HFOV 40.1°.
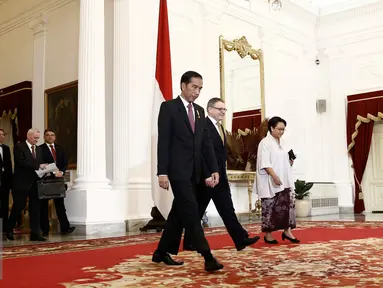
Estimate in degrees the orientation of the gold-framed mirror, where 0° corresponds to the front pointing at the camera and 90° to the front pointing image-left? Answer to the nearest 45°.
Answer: approximately 315°

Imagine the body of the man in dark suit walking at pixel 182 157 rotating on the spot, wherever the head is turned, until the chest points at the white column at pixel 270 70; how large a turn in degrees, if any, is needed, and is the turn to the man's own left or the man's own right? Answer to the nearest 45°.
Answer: approximately 135° to the man's own left

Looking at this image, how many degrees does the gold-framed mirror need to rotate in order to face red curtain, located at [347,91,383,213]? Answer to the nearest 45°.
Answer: approximately 90° to its left

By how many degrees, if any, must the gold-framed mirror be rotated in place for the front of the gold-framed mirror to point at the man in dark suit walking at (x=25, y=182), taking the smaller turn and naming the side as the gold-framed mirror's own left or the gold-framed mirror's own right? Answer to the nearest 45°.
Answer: approximately 90° to the gold-framed mirror's own right

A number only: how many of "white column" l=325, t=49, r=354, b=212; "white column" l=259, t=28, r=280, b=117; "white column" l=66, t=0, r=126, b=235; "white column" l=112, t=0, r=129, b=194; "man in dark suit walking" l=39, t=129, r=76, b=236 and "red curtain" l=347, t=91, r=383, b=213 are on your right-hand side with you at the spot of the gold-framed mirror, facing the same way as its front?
3

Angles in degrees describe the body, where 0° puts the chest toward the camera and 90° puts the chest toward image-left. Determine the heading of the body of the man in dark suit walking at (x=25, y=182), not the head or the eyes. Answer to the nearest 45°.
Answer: approximately 315°

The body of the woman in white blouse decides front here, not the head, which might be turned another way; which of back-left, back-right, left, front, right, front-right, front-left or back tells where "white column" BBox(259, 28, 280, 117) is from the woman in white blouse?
back-left

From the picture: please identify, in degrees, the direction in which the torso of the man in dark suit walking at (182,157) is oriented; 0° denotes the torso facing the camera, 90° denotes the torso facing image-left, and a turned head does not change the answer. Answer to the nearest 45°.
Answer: approximately 315°
